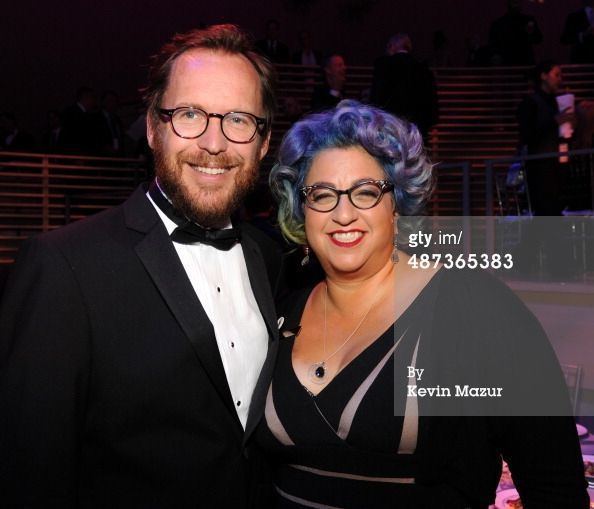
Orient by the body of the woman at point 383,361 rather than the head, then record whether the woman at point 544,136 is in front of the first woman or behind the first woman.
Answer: behind

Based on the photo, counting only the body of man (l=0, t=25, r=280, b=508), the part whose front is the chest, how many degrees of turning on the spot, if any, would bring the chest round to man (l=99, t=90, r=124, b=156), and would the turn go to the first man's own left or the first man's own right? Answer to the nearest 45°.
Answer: approximately 135° to the first man's own left

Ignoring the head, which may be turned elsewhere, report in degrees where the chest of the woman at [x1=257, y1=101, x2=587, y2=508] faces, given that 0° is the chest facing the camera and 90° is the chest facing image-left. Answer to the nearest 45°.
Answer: approximately 45°

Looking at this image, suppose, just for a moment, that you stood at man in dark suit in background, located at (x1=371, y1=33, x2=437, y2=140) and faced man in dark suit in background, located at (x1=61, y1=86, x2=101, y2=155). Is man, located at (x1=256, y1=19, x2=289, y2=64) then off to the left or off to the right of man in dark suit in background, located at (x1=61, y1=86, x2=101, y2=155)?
right

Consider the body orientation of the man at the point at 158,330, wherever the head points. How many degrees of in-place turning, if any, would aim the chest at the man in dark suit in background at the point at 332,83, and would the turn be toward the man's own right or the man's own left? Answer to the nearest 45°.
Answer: approximately 135° to the man's own left

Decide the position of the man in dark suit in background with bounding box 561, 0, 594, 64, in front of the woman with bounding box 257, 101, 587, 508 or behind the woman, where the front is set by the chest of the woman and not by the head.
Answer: behind

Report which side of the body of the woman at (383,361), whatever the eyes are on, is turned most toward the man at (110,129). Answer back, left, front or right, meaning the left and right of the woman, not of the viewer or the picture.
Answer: right
